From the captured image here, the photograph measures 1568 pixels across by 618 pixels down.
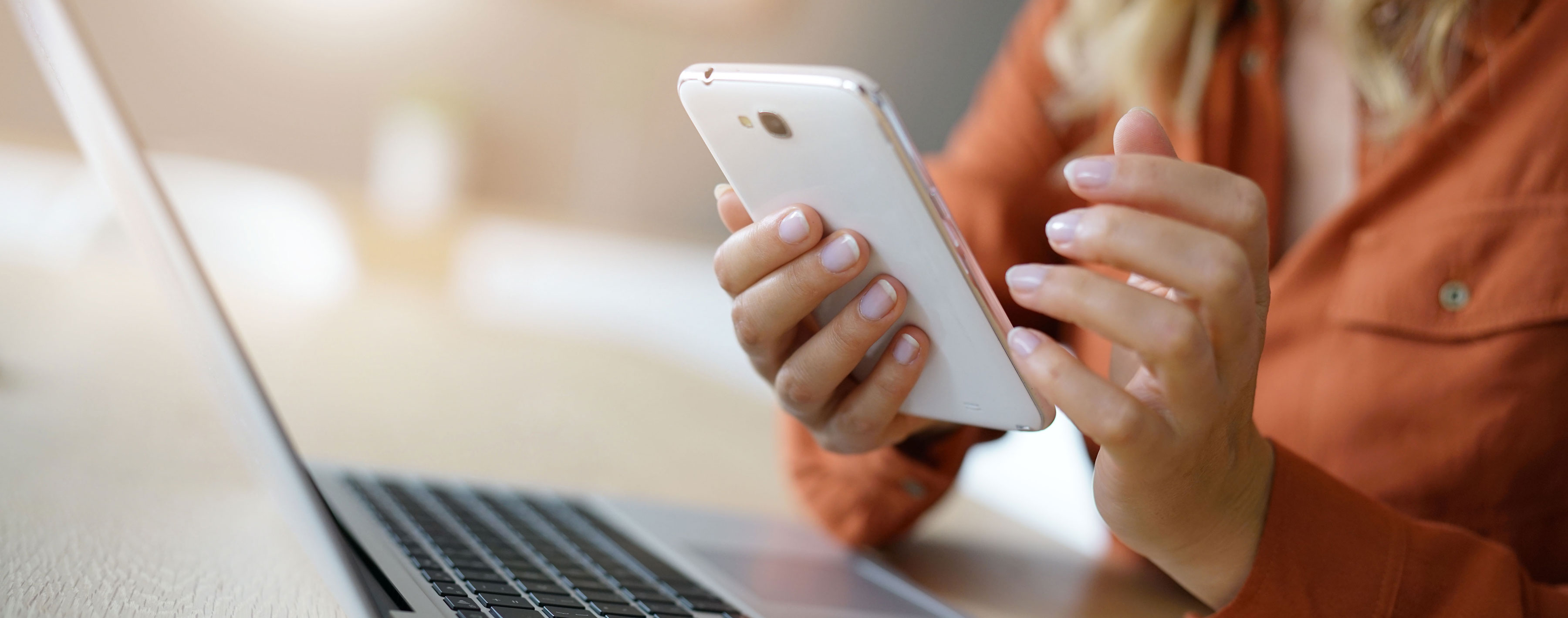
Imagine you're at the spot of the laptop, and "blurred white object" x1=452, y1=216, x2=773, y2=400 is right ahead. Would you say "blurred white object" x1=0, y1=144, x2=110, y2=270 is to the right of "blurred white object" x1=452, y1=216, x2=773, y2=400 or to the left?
left

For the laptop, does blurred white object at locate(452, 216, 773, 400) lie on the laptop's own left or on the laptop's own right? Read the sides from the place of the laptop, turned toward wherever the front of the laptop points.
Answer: on the laptop's own left

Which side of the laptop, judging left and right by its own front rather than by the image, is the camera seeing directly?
right

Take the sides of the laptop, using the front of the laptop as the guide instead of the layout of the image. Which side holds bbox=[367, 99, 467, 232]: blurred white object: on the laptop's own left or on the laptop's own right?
on the laptop's own left

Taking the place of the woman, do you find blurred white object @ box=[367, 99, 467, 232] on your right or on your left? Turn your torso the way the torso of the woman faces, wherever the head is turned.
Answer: on your right

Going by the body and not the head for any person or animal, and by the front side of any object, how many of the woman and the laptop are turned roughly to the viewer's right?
1

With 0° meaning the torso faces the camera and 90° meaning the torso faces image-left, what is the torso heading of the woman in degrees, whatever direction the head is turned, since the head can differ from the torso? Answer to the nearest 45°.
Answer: approximately 45°

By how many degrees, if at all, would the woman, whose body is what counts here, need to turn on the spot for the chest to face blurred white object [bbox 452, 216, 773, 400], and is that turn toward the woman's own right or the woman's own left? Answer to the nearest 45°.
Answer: approximately 90° to the woman's own right

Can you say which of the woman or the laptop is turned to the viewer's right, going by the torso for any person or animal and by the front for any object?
the laptop

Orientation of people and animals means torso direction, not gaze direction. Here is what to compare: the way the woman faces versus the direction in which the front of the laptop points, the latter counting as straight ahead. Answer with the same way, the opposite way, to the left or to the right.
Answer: the opposite way
